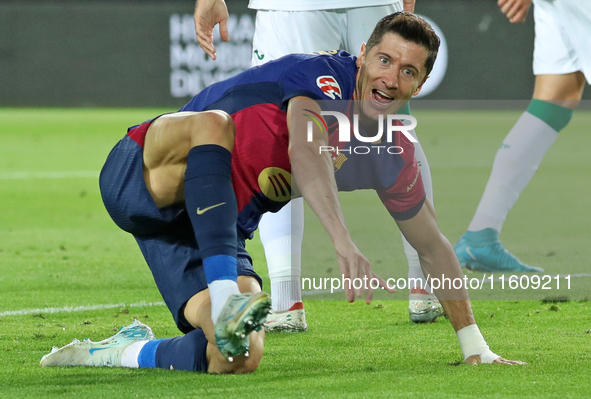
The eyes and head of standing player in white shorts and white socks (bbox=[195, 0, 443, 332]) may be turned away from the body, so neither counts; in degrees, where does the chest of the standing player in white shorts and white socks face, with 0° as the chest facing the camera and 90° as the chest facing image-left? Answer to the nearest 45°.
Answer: approximately 0°

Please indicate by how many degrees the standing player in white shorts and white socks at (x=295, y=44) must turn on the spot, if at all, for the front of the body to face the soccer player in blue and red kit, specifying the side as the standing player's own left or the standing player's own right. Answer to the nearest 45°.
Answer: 0° — they already face them
